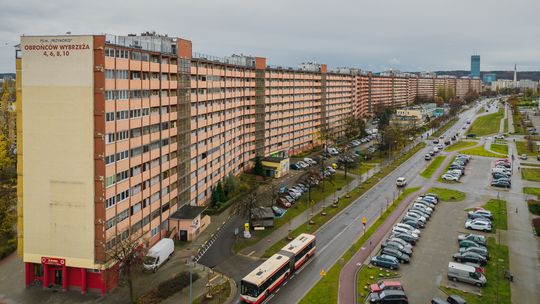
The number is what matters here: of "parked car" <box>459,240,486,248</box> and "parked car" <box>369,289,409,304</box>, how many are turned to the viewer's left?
1

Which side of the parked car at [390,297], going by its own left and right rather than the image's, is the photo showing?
left

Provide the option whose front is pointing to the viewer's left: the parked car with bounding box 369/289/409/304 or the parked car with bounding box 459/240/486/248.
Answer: the parked car with bounding box 369/289/409/304

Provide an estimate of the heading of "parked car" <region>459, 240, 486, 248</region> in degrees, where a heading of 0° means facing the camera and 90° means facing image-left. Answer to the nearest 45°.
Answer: approximately 270°

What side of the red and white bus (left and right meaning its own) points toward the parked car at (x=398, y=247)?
back

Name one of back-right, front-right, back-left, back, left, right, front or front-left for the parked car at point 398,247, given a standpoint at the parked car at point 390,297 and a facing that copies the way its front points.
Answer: right

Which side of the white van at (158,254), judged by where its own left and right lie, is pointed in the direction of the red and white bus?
left

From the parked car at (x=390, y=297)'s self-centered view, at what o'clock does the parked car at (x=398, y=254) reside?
the parked car at (x=398, y=254) is roughly at 3 o'clock from the parked car at (x=390, y=297).
